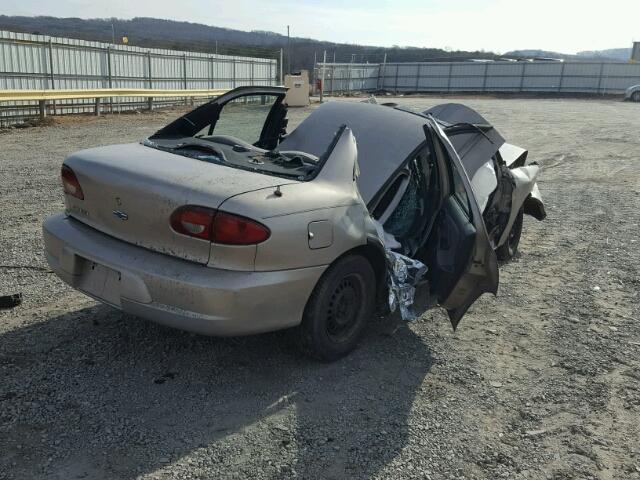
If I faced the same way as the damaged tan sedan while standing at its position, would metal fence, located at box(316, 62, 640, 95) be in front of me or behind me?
in front

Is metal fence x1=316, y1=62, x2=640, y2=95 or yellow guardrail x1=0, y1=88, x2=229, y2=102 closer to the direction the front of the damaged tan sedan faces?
the metal fence

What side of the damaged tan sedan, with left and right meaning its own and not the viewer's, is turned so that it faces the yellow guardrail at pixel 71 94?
left

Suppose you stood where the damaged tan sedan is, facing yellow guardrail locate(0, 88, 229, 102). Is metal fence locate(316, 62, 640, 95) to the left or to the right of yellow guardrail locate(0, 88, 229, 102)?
right

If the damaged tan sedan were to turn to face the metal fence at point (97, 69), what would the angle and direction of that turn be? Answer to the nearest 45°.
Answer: approximately 45° to its left

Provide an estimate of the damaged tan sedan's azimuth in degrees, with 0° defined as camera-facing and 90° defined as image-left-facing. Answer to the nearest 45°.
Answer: approximately 225°
